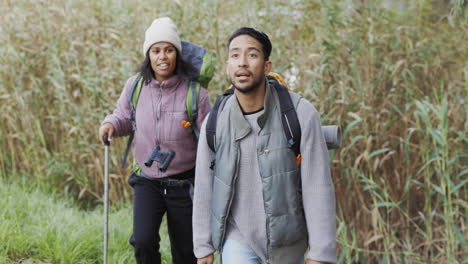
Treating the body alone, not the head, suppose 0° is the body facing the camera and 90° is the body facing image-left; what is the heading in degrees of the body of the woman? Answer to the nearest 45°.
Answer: approximately 0°

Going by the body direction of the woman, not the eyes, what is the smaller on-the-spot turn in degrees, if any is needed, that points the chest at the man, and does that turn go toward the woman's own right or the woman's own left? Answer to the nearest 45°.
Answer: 0° — they already face them
